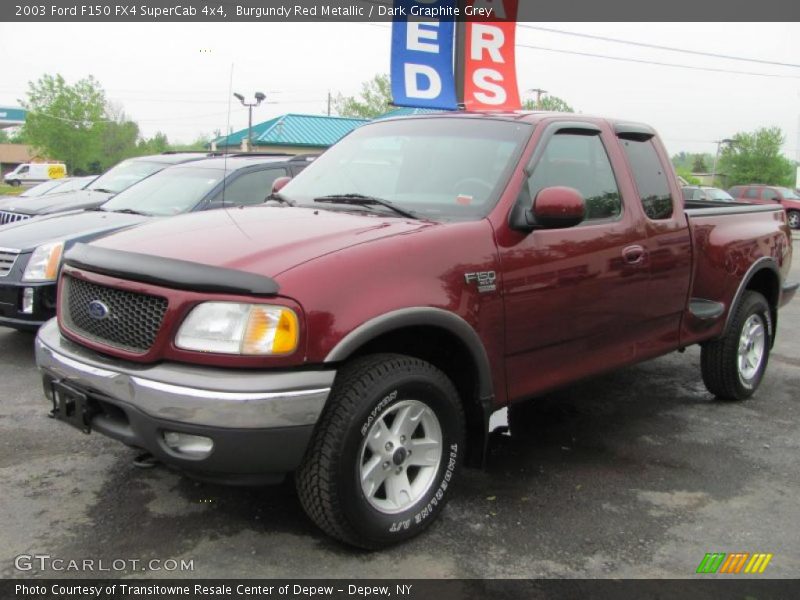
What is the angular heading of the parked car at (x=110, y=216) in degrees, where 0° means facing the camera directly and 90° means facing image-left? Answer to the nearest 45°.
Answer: approximately 45°

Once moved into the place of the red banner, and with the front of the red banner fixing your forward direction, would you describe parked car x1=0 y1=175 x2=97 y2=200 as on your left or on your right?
on your right

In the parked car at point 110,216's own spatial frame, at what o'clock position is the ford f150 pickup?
The ford f150 pickup is roughly at 10 o'clock from the parked car.

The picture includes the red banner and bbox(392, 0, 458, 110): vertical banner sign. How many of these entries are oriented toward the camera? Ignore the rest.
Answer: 2

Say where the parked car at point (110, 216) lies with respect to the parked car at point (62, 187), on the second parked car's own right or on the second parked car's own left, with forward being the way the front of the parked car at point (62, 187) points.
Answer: on the second parked car's own left

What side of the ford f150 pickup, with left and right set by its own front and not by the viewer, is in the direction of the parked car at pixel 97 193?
right

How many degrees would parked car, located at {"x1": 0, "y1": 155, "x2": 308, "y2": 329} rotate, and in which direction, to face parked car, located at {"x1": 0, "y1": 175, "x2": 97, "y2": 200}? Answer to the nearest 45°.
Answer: approximately 135° to its right

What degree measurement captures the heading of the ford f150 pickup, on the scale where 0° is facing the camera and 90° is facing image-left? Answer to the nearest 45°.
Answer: approximately 45°
